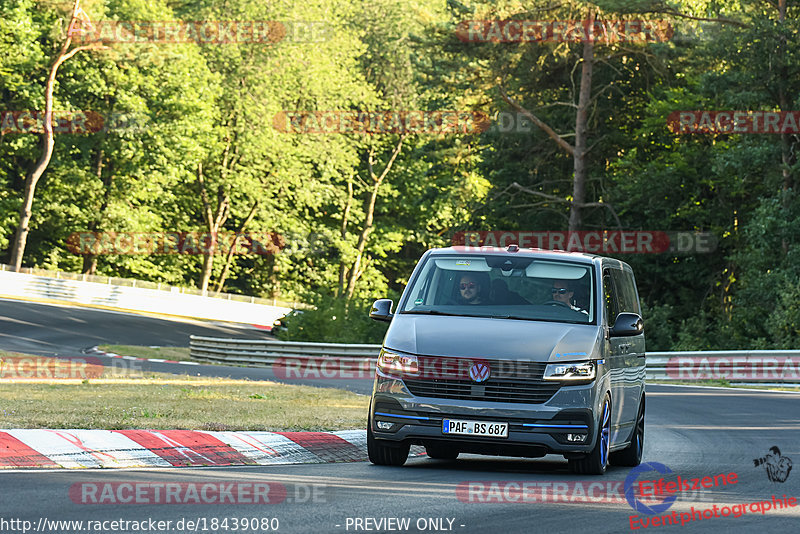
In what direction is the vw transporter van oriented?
toward the camera

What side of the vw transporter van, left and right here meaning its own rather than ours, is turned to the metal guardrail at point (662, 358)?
back

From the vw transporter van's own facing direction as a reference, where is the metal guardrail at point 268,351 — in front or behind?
behind
